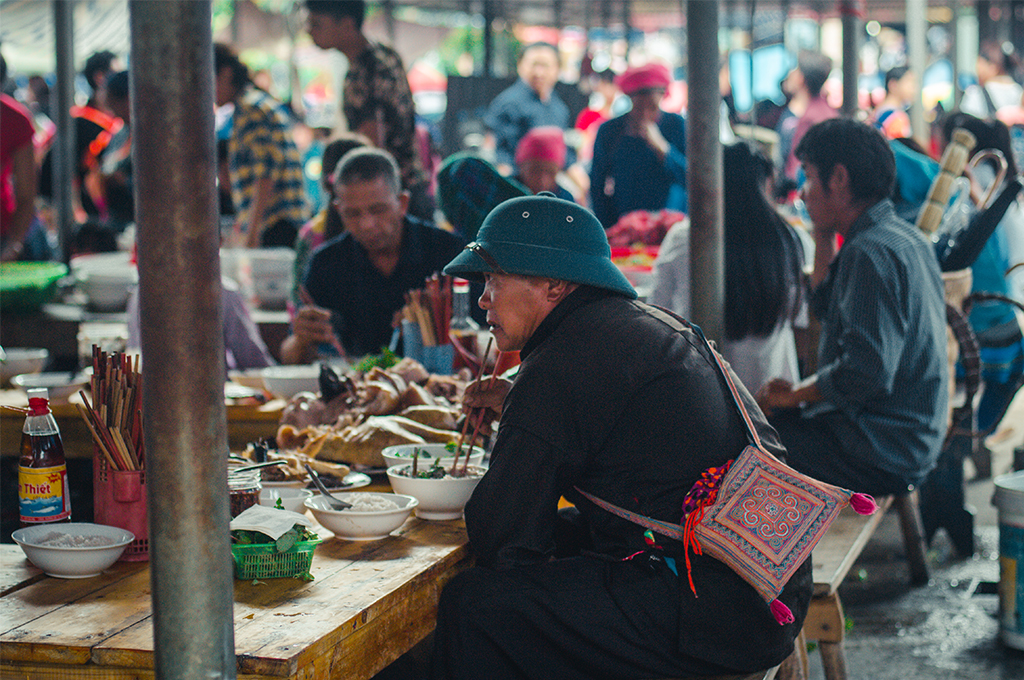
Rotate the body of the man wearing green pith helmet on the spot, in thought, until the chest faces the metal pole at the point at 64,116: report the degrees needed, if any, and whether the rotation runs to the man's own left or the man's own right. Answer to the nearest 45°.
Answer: approximately 45° to the man's own right

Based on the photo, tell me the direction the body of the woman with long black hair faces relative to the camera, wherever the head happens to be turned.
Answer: away from the camera

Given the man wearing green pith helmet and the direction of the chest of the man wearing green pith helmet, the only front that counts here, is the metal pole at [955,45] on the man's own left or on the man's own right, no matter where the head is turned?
on the man's own right

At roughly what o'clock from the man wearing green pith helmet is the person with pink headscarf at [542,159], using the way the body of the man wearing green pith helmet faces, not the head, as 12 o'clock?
The person with pink headscarf is roughly at 3 o'clock from the man wearing green pith helmet.

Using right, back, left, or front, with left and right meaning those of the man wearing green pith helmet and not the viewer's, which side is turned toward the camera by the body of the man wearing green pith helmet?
left

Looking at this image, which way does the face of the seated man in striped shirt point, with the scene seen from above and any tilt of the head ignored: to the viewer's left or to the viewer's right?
to the viewer's left

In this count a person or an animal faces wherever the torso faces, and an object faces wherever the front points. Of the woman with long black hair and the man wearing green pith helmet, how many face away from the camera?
1

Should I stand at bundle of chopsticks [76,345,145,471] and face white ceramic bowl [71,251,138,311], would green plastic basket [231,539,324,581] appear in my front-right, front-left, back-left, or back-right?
back-right

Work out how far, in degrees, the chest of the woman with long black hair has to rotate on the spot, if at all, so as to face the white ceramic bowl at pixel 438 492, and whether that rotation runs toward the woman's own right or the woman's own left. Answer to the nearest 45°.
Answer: approximately 180°
